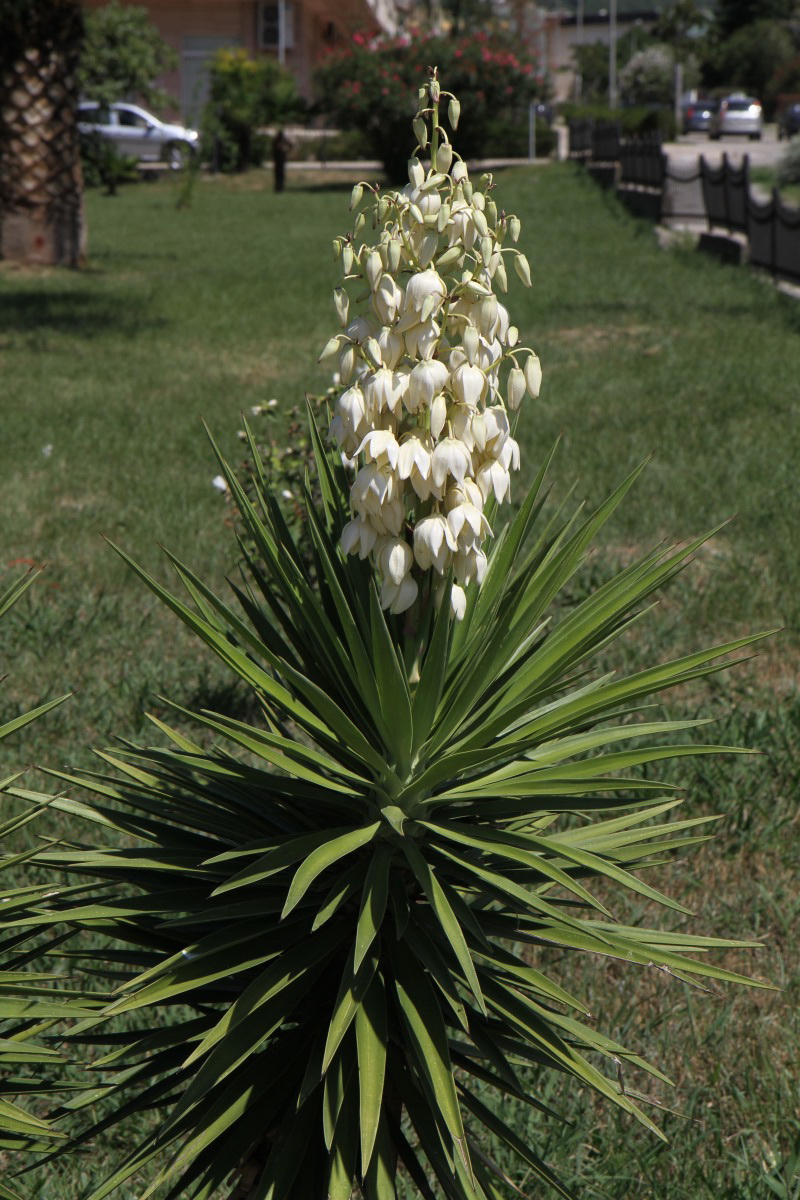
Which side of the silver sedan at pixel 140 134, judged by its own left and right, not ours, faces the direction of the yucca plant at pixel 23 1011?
right

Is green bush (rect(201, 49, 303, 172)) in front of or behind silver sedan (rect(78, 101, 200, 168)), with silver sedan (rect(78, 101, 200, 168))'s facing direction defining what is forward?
in front

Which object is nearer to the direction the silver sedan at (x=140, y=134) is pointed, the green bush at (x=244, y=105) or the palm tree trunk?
the green bush

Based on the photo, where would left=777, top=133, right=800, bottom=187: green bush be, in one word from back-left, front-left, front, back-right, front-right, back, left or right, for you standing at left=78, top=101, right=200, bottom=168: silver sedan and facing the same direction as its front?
front-right

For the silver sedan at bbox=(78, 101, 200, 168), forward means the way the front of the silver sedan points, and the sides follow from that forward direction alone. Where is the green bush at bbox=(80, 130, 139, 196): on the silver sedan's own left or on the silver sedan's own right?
on the silver sedan's own right

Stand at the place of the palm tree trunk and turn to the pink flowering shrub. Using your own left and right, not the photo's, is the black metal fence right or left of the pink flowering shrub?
right

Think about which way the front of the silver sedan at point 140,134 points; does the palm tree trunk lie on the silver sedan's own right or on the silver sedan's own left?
on the silver sedan's own right

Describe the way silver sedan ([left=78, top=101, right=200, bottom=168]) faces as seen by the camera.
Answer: facing to the right of the viewer
